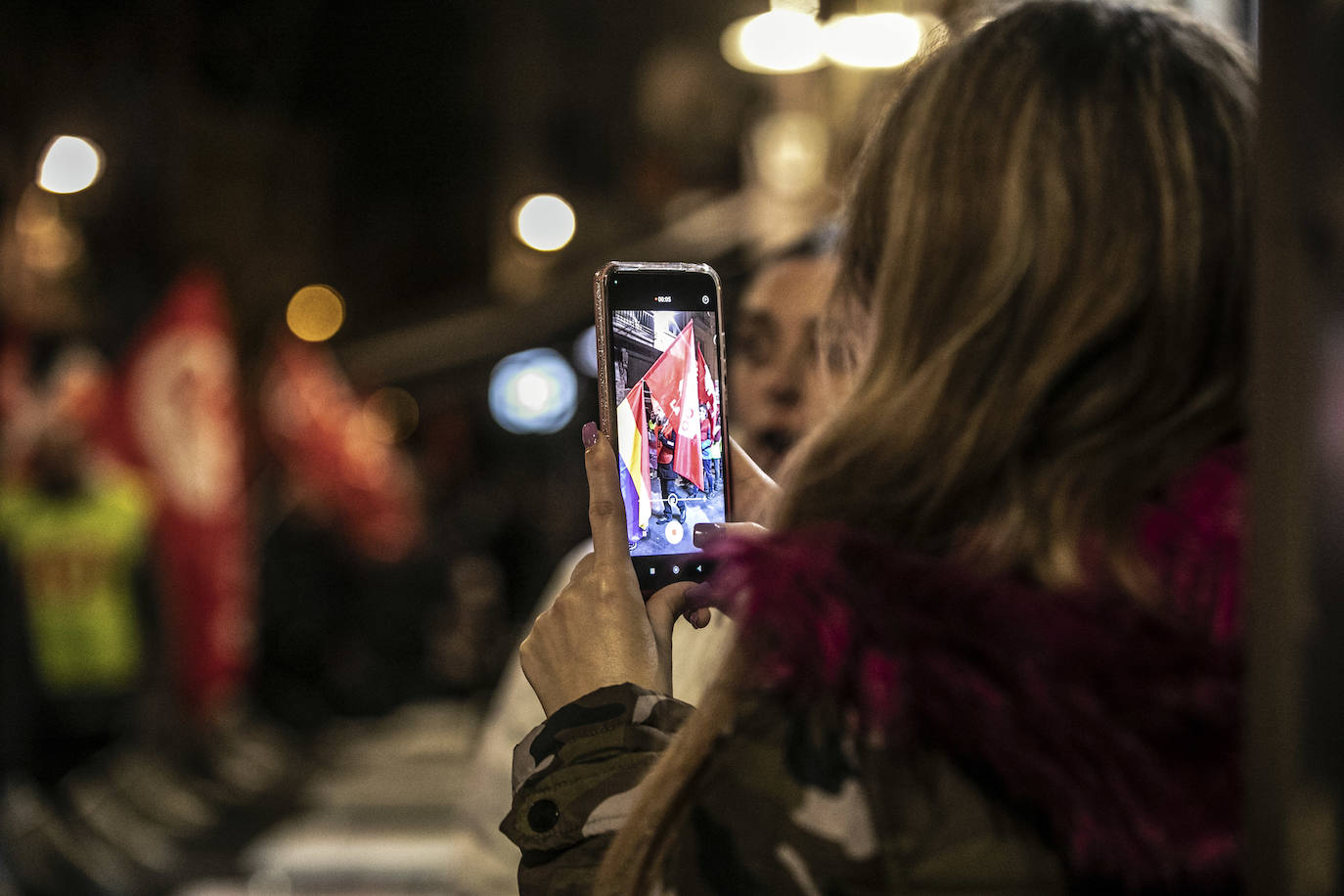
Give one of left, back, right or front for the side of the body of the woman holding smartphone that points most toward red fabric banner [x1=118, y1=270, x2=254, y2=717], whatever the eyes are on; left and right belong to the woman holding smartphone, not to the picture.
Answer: front

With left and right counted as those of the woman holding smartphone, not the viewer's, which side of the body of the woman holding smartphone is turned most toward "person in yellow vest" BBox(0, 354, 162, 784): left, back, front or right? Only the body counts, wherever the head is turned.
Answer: front

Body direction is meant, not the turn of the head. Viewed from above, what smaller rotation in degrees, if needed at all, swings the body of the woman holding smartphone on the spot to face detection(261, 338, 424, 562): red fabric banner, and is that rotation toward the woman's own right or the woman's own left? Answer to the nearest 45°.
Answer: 0° — they already face it

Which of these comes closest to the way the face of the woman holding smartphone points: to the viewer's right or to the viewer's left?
to the viewer's left

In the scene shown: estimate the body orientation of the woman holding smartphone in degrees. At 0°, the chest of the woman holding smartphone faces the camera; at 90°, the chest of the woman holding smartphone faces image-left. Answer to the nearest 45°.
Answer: approximately 135°
